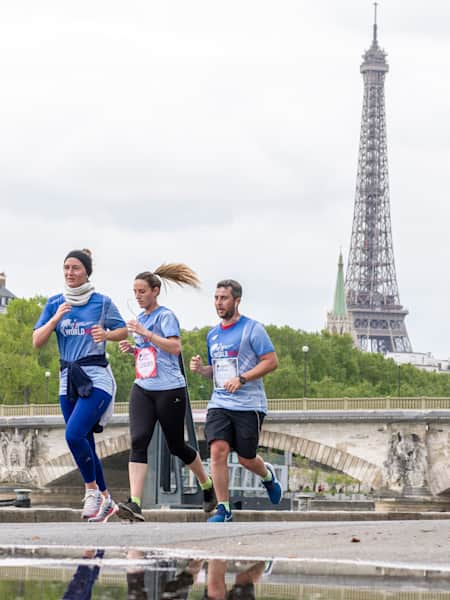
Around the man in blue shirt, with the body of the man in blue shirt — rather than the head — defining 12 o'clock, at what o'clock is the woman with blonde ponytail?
The woman with blonde ponytail is roughly at 1 o'clock from the man in blue shirt.

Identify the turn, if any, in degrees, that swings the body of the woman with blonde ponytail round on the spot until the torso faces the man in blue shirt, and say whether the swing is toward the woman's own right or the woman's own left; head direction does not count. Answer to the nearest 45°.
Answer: approximately 135° to the woman's own left

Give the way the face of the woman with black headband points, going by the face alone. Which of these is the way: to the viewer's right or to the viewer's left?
to the viewer's left

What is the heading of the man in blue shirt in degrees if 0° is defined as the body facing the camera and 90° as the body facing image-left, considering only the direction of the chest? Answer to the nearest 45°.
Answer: approximately 45°
